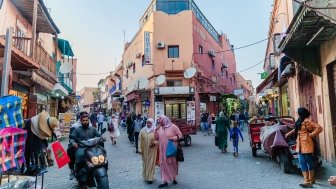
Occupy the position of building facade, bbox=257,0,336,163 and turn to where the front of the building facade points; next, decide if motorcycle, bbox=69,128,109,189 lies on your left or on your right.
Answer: on your left

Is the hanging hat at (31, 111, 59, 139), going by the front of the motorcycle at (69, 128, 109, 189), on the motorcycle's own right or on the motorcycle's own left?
on the motorcycle's own right

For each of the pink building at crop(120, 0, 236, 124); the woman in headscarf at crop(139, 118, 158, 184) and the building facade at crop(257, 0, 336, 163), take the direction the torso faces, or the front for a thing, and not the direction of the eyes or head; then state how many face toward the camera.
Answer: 2

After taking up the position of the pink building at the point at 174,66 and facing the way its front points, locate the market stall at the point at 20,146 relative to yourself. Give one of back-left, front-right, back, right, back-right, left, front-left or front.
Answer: front

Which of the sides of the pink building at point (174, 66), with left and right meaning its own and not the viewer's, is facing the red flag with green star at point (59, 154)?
front

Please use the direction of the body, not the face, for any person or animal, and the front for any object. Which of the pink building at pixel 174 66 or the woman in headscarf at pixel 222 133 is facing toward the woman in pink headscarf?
the pink building

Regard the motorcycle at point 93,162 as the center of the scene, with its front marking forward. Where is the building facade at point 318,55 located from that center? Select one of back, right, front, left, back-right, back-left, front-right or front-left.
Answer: front-left

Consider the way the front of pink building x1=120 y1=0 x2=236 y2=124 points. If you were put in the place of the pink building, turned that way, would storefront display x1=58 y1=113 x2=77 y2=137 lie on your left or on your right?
on your right

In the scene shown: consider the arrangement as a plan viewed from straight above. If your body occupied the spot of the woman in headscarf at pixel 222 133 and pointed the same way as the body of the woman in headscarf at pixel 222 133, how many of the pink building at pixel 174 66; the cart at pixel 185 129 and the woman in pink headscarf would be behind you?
1

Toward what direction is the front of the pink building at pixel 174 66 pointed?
toward the camera

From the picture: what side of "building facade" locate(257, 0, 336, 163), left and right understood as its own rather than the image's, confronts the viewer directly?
left

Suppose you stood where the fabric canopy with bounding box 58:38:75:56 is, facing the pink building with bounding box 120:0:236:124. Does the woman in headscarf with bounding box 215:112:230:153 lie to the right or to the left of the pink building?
right

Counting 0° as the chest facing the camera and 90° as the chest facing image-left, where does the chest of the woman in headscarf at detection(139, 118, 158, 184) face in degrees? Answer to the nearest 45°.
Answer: approximately 0°

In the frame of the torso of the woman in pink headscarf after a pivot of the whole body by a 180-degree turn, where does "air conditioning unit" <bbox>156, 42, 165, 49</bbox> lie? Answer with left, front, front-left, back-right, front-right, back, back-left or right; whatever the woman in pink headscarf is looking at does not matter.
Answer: front-left

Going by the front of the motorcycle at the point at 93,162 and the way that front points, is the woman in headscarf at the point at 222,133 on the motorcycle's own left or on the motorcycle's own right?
on the motorcycle's own left

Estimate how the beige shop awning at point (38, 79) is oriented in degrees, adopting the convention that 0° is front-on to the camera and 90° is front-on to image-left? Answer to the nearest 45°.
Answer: approximately 315°

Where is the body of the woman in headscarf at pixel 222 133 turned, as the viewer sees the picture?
away from the camera

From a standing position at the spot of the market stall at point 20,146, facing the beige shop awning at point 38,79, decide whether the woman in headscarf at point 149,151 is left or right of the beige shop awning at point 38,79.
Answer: right

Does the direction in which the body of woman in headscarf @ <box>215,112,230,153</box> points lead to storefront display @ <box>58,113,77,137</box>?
no
